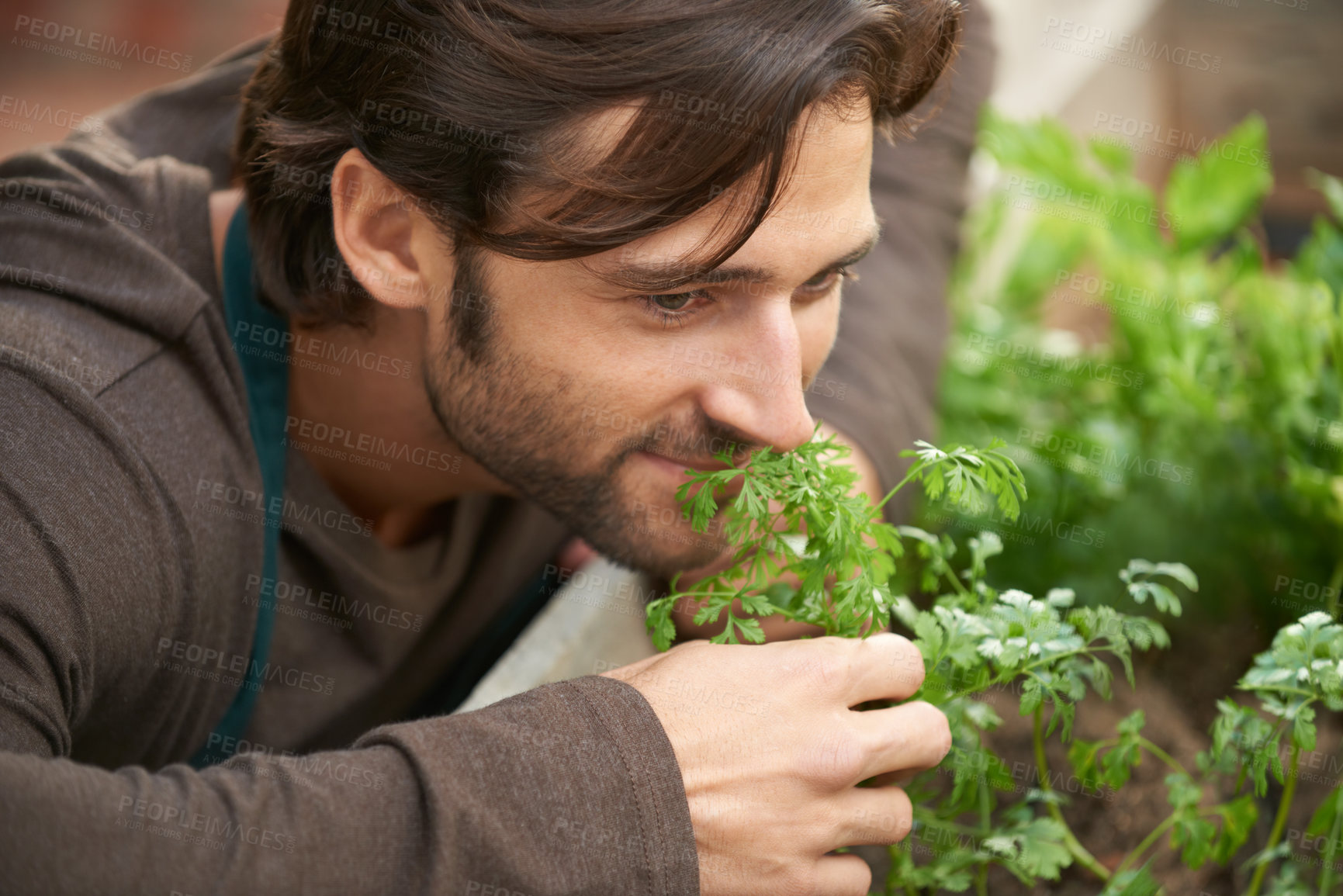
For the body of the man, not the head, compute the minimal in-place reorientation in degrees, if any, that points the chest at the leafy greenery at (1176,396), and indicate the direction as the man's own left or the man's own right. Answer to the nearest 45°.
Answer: approximately 90° to the man's own left

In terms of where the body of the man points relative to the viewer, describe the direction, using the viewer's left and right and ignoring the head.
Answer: facing the viewer and to the right of the viewer
